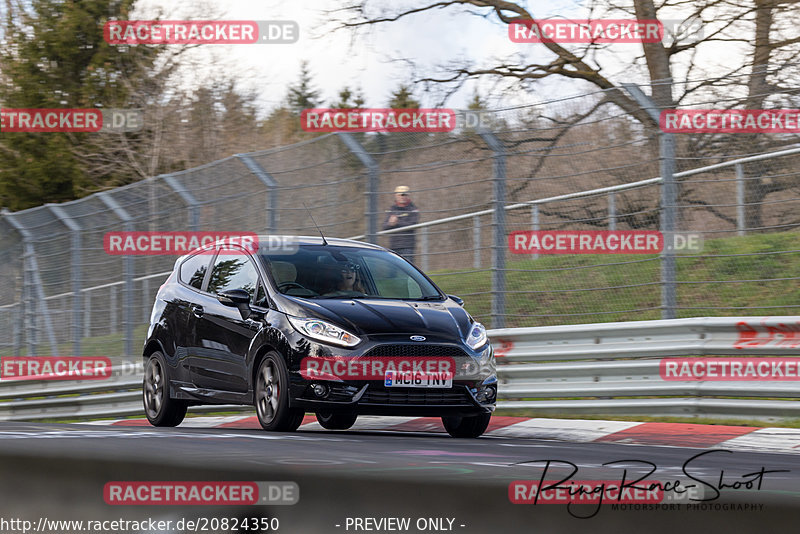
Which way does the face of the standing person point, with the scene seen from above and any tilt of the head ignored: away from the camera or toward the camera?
toward the camera

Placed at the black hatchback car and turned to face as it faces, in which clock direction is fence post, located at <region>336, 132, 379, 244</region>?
The fence post is roughly at 8 o'clock from the black hatchback car.

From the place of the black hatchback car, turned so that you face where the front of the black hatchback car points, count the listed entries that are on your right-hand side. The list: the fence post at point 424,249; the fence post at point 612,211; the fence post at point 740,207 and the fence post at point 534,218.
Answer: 0

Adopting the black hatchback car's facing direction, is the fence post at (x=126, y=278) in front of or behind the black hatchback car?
behind

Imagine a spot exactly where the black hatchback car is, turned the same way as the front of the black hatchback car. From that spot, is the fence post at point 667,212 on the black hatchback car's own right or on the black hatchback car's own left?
on the black hatchback car's own left

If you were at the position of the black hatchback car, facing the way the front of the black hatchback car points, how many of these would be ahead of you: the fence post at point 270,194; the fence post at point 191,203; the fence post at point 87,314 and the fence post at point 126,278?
0

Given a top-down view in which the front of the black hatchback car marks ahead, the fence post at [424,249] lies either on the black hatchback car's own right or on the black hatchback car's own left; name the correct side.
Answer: on the black hatchback car's own left

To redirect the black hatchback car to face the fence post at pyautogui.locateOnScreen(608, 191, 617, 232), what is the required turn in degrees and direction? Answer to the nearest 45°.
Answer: approximately 90° to its left

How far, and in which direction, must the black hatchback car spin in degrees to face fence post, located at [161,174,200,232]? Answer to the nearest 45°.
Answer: approximately 135° to its left

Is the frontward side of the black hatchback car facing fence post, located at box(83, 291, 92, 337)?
no

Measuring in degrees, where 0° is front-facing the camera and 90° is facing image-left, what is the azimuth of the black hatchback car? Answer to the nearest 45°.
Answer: approximately 315°

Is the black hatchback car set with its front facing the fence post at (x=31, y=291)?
no

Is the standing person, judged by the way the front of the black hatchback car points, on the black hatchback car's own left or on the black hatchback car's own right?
on the black hatchback car's own left
